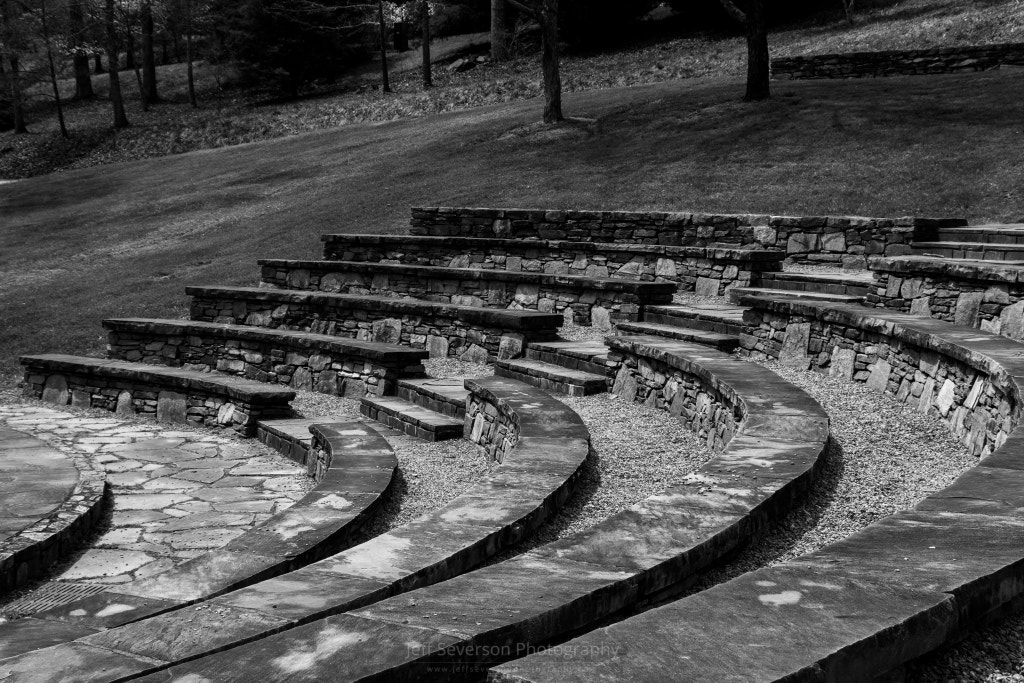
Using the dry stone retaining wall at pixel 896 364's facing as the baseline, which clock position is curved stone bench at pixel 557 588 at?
The curved stone bench is roughly at 11 o'clock from the dry stone retaining wall.

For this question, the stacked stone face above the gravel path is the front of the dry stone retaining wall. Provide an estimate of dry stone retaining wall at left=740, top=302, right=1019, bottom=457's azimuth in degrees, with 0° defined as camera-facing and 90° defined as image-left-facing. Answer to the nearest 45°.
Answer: approximately 45°

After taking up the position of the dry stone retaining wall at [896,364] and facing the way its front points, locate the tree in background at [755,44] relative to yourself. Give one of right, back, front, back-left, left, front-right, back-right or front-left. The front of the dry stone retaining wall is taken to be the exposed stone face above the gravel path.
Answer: back-right

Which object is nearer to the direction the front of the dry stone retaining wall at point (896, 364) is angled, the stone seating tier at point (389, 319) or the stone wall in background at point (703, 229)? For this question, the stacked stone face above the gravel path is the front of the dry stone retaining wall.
the stone seating tier

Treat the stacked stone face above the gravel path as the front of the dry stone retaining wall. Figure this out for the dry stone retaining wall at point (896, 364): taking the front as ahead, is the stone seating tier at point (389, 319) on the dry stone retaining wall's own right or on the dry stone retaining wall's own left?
on the dry stone retaining wall's own right

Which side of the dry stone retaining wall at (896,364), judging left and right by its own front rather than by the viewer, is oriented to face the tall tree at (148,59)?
right

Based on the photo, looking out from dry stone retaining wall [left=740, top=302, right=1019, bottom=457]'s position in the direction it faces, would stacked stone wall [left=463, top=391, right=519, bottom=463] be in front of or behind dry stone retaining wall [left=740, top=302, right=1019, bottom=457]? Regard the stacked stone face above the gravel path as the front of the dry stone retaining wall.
in front

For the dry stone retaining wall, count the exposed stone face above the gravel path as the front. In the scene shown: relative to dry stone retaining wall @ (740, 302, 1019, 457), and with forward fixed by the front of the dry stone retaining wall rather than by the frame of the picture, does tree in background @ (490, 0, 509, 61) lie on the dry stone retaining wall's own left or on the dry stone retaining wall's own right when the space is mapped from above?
on the dry stone retaining wall's own right

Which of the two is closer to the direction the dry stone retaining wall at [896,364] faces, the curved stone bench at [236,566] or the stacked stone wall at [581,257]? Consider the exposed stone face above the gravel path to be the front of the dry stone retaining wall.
the curved stone bench

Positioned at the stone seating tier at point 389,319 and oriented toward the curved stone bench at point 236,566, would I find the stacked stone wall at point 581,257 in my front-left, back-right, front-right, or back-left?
back-left

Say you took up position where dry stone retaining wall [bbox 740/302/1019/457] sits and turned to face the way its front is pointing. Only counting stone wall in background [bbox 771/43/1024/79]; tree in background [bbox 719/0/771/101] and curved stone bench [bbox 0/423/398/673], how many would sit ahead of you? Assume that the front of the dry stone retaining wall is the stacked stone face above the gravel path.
1
